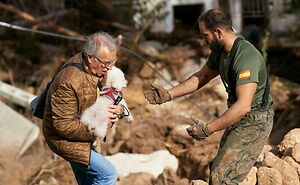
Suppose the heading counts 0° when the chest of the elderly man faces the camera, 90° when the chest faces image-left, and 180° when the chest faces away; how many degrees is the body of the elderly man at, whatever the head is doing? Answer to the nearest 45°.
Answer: approximately 270°

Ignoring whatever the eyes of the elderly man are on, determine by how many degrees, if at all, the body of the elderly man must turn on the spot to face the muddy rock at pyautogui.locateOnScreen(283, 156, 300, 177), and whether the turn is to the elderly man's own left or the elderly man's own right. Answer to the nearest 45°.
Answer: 0° — they already face it

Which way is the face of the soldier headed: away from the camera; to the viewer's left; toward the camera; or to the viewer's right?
to the viewer's left

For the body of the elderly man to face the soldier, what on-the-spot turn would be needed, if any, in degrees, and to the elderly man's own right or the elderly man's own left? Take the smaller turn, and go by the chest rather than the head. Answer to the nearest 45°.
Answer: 0° — they already face them
